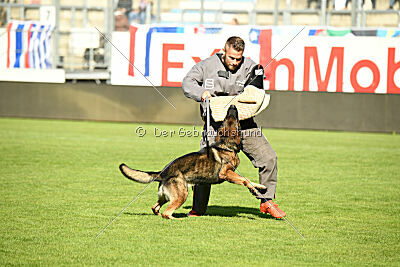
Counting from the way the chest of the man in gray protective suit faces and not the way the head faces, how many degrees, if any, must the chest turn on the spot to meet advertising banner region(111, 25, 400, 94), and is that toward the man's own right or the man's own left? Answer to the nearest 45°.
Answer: approximately 180°

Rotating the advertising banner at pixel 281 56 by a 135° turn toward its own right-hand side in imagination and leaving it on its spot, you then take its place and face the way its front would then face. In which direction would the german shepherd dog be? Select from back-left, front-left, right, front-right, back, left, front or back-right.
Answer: back-left

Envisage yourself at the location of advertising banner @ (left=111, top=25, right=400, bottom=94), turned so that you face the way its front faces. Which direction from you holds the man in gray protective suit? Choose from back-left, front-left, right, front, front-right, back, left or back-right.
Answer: front

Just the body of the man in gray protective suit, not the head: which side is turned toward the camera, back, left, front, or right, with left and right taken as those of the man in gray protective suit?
front

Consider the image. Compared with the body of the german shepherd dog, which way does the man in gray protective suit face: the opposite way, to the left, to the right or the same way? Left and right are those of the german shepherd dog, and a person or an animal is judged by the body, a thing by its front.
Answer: to the right

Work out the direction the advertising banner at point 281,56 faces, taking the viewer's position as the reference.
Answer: facing the viewer

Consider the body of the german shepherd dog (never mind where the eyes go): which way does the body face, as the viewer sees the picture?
to the viewer's right

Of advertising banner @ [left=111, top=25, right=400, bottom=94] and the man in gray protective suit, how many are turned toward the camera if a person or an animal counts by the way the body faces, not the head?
2
